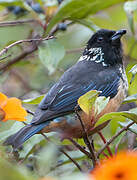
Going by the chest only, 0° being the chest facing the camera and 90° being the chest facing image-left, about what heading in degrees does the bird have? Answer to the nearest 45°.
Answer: approximately 270°

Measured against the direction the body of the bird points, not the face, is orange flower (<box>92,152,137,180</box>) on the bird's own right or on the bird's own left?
on the bird's own right

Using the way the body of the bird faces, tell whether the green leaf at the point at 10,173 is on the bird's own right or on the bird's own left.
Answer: on the bird's own right
